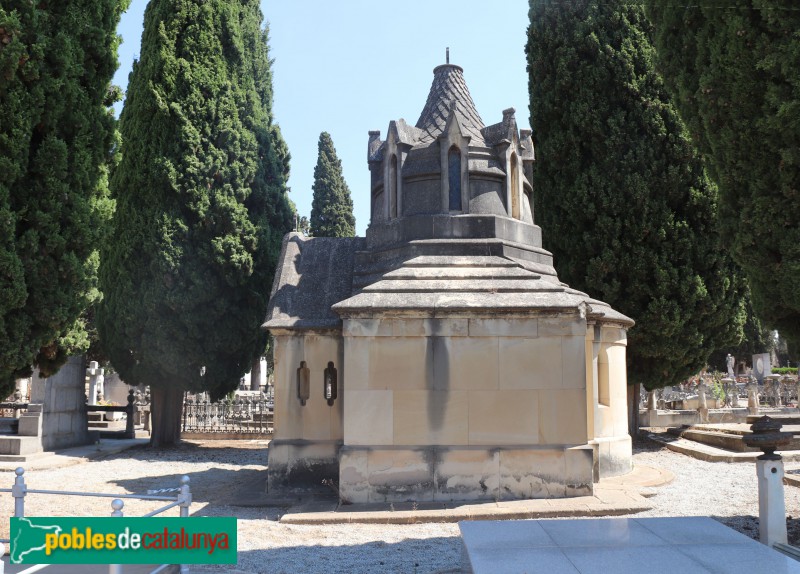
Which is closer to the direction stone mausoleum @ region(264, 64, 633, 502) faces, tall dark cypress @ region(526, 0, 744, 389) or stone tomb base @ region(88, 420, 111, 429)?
the stone tomb base

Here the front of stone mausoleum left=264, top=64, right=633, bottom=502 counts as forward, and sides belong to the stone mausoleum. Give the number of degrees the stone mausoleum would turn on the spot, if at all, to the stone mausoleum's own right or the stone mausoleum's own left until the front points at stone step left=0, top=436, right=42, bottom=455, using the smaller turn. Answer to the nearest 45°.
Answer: approximately 45° to the stone mausoleum's own right

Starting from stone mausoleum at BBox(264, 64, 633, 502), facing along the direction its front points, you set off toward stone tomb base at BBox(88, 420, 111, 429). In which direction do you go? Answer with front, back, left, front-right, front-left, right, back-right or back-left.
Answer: front-right

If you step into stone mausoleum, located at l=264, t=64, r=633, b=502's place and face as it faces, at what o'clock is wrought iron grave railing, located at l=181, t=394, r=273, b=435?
The wrought iron grave railing is roughly at 2 o'clock from the stone mausoleum.
